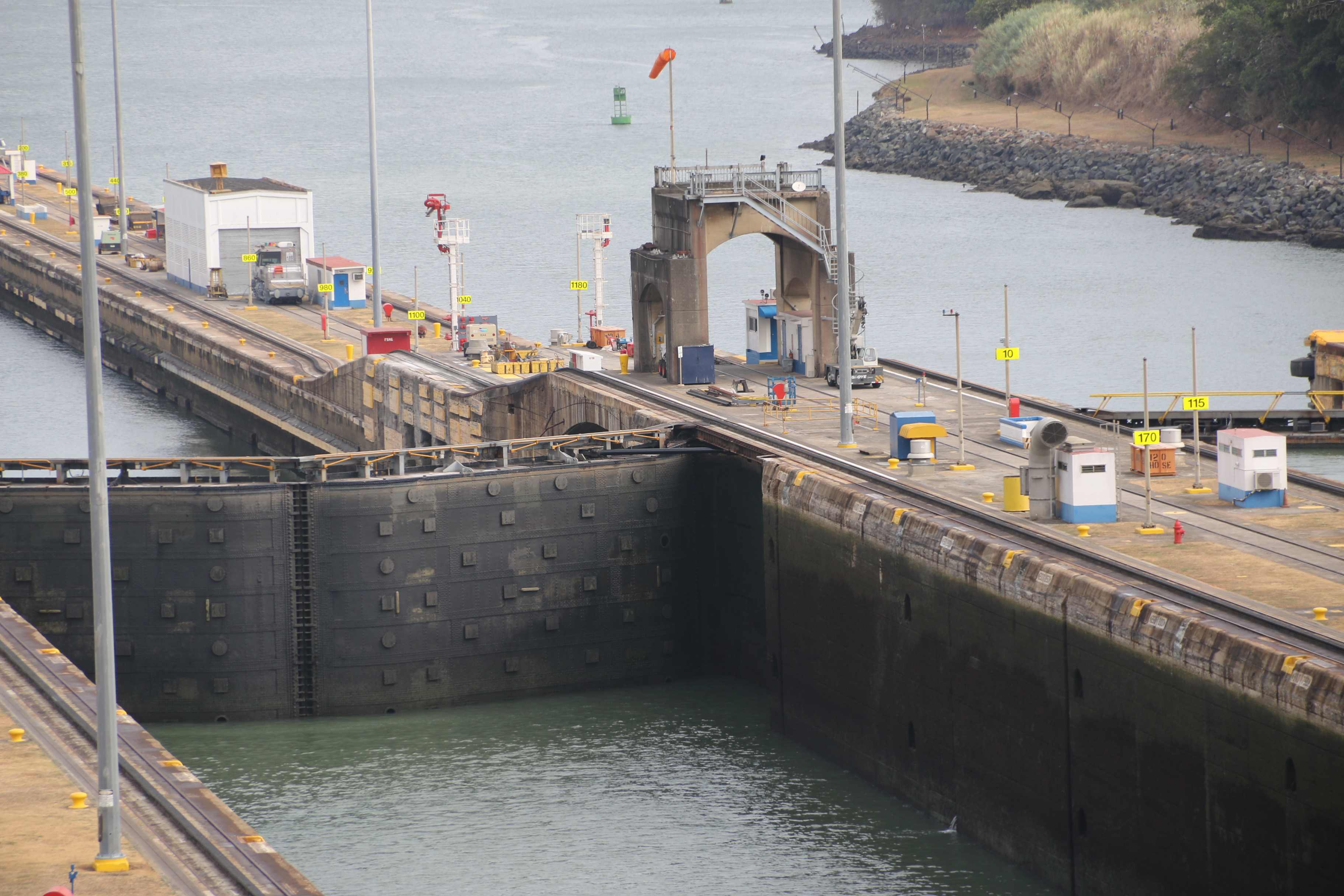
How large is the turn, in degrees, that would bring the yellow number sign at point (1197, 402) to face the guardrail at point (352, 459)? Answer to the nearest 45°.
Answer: approximately 90° to its right

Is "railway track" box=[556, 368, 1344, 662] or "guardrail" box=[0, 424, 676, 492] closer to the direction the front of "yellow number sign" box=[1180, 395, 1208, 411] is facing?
the railway track

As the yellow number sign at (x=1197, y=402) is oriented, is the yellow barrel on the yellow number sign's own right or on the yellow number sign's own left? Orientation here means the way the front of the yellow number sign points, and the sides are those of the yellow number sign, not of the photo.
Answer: on the yellow number sign's own right

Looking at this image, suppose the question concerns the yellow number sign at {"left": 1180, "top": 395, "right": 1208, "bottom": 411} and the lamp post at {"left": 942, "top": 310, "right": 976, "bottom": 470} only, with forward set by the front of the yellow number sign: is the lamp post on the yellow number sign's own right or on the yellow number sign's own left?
on the yellow number sign's own right

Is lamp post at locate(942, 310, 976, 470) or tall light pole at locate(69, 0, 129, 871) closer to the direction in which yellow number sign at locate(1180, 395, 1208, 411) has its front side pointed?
the tall light pole

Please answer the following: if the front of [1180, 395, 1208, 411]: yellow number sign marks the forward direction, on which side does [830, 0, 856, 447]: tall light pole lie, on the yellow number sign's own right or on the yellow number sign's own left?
on the yellow number sign's own right

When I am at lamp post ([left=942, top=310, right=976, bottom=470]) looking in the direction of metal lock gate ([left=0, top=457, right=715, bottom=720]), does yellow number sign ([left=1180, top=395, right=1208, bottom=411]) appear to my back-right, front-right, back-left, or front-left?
back-left

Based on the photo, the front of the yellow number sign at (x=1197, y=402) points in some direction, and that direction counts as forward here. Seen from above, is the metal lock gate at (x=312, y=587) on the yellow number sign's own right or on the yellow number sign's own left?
on the yellow number sign's own right

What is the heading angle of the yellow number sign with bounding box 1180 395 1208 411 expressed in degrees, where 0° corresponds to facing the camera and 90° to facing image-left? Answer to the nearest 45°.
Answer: approximately 0°

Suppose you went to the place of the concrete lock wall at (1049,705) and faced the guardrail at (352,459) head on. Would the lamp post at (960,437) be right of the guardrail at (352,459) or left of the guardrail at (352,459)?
right

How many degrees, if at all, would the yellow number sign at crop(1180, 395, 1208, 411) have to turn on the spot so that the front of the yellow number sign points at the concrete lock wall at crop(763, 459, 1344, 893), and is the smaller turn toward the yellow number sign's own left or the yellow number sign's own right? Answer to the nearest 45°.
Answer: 0° — it already faces it
